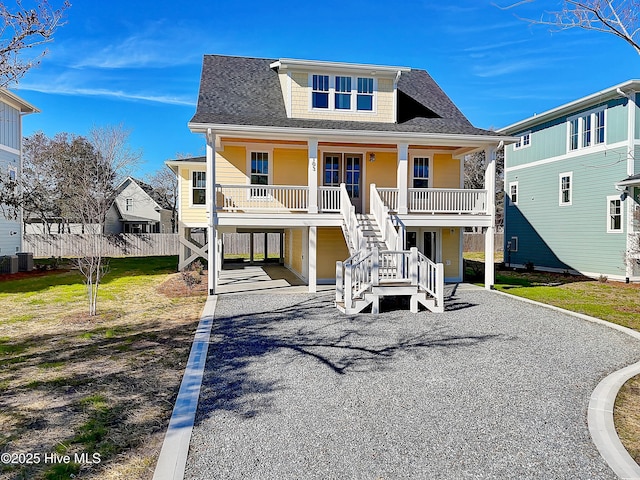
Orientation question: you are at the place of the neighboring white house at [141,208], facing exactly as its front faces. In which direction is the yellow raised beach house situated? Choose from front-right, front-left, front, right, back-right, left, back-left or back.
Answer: front

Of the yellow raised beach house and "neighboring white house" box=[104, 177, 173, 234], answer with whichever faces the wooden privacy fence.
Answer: the neighboring white house

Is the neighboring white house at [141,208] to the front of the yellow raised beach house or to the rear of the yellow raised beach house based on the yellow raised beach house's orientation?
to the rear

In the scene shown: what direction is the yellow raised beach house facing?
toward the camera

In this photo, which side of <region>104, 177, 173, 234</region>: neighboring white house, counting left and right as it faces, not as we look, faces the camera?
front

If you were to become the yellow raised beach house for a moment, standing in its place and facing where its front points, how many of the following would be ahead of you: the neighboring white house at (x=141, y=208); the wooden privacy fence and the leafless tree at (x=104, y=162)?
0

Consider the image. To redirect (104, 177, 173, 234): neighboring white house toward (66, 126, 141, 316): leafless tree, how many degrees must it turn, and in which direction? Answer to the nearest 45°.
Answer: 0° — it already faces it

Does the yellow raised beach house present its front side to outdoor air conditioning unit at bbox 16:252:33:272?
no

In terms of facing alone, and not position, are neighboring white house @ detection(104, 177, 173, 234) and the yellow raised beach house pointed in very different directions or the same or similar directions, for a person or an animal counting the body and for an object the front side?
same or similar directions

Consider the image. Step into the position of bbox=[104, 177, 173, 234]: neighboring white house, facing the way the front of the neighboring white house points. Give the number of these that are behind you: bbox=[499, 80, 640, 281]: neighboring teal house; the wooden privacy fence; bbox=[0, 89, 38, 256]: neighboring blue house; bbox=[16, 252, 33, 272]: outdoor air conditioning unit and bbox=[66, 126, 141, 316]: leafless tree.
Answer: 0

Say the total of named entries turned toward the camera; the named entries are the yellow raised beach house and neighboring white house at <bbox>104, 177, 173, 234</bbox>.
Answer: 2

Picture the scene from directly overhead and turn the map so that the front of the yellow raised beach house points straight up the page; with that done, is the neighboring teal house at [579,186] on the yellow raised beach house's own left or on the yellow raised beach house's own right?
on the yellow raised beach house's own left
